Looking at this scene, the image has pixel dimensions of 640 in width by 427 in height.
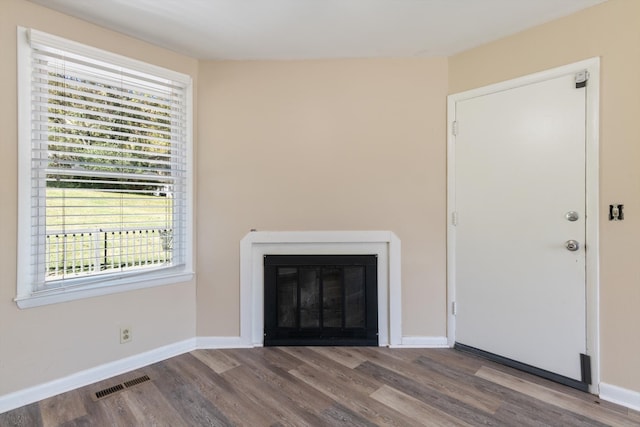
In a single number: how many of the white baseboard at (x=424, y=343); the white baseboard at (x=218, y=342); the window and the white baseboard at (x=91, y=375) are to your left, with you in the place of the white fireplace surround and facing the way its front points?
1

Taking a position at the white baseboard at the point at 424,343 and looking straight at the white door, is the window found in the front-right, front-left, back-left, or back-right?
back-right

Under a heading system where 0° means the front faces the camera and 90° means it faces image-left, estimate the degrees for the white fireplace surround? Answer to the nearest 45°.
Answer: approximately 0°

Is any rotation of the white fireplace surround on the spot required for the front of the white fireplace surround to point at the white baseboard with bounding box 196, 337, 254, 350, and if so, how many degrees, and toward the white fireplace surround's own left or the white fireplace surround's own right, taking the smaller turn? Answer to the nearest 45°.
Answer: approximately 90° to the white fireplace surround's own right

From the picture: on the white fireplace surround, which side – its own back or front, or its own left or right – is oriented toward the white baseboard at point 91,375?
right

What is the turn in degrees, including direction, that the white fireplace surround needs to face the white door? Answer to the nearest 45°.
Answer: approximately 90° to its left

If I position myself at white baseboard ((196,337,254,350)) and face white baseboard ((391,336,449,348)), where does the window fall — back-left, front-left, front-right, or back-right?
back-right

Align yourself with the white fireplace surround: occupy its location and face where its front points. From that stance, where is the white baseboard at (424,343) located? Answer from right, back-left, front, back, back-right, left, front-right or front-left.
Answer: left

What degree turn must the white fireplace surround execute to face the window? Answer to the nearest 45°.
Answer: approximately 90° to its right
